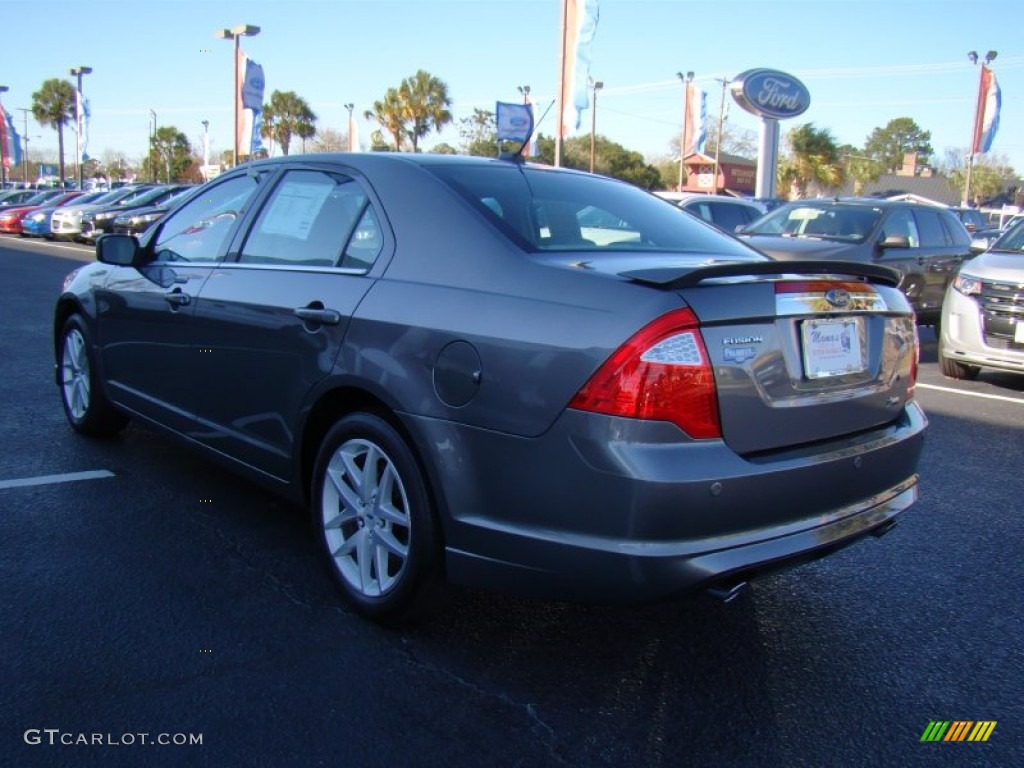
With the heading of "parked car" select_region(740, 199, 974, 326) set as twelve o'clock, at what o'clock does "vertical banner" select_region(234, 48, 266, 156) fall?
The vertical banner is roughly at 3 o'clock from the parked car.

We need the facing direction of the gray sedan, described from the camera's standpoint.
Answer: facing away from the viewer and to the left of the viewer

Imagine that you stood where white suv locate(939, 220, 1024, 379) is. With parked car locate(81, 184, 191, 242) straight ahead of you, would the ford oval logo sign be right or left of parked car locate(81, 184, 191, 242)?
right

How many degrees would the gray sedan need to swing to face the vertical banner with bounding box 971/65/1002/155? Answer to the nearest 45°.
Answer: approximately 90° to its right

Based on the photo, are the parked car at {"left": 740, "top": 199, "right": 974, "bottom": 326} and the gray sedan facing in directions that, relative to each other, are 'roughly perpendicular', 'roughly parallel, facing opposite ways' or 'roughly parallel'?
roughly perpendicular

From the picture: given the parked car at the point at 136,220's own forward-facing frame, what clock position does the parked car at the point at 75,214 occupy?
the parked car at the point at 75,214 is roughly at 4 o'clock from the parked car at the point at 136,220.

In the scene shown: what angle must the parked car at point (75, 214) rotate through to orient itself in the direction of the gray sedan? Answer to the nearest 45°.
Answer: approximately 45° to its left

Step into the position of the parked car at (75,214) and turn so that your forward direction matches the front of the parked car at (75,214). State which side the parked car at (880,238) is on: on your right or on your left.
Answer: on your left
